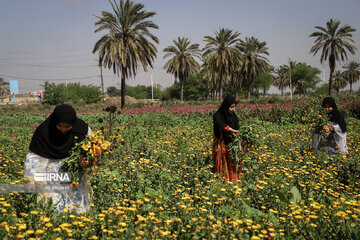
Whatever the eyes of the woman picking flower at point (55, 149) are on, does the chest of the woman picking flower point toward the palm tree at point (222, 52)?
no

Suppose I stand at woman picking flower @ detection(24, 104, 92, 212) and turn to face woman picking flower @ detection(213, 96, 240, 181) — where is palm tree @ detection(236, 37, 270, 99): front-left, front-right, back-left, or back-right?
front-left

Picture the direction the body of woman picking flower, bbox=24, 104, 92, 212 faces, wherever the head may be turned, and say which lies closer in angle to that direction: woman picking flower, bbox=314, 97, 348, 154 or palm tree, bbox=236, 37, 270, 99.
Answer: the woman picking flower

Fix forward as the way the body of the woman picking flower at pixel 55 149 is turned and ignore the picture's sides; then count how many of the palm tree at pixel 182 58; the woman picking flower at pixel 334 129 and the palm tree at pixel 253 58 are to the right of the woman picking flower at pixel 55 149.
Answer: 0

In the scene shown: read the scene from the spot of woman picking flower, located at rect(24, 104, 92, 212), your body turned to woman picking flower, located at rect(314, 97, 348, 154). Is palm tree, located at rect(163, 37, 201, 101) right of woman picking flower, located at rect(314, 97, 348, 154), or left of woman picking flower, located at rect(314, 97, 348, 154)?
left

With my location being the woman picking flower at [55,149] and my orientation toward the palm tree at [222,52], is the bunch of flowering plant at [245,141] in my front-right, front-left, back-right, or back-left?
front-right

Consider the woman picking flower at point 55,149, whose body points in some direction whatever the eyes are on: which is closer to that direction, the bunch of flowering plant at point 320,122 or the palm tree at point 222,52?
the bunch of flowering plant

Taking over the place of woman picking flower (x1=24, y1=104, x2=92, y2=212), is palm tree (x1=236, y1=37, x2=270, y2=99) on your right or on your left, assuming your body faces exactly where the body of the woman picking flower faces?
on your left

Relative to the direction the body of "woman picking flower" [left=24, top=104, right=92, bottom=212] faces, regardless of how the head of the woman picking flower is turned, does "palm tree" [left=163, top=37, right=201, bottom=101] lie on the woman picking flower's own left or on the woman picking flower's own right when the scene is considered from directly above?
on the woman picking flower's own left

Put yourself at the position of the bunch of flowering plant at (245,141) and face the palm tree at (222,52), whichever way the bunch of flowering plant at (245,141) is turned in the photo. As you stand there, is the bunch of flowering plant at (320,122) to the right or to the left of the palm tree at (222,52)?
right

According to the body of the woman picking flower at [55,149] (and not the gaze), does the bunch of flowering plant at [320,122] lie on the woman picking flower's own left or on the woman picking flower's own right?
on the woman picking flower's own left

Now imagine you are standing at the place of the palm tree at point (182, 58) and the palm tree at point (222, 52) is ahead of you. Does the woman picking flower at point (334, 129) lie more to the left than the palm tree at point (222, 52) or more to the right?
right

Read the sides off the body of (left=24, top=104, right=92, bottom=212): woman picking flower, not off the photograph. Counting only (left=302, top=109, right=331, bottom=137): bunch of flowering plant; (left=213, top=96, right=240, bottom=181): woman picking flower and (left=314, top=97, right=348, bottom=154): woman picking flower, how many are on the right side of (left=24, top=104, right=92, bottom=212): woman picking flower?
0
